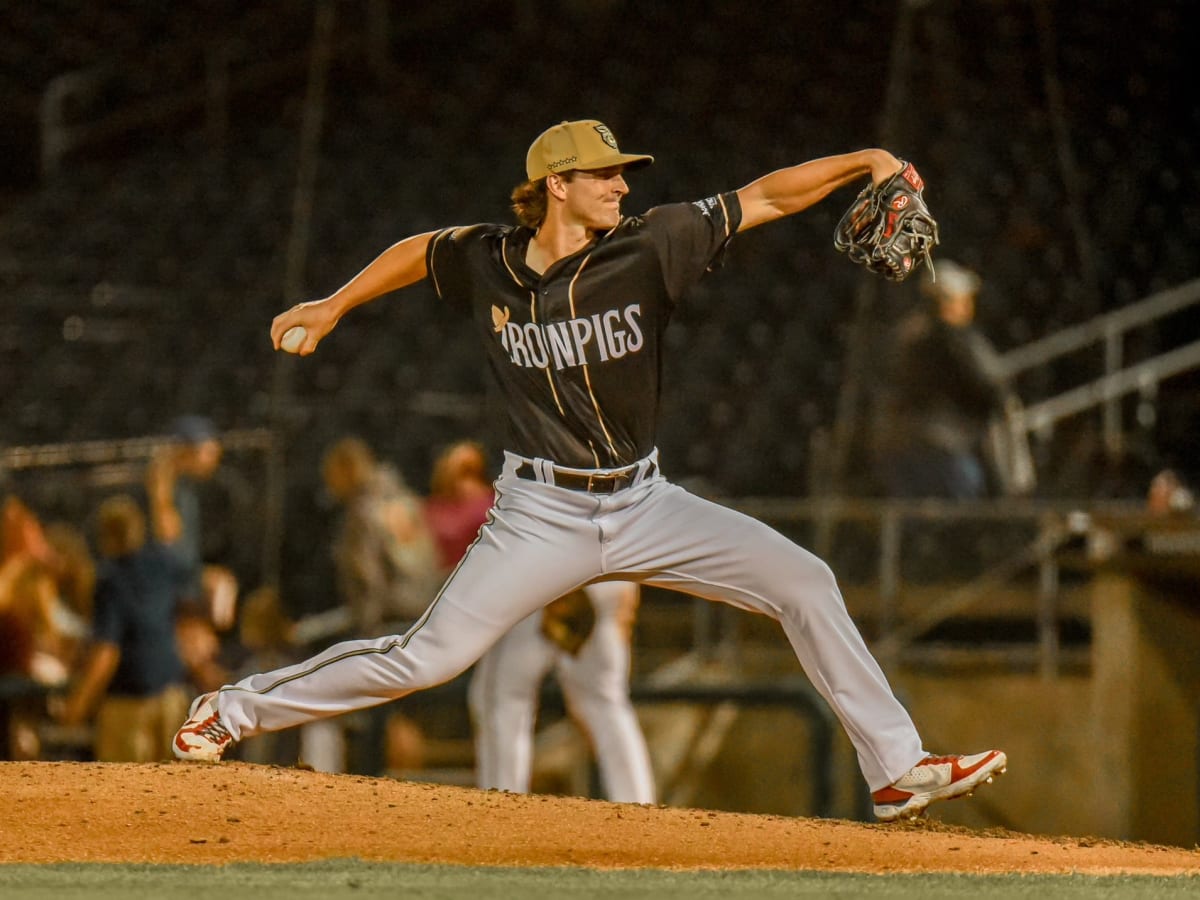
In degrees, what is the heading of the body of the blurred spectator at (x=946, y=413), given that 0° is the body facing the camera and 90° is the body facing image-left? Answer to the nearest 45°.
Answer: approximately 315°

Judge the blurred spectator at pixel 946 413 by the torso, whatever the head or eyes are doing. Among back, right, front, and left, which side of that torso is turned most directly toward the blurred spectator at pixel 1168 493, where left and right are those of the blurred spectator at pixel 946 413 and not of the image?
left

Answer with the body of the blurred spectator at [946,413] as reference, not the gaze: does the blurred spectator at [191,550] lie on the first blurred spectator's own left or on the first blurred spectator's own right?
on the first blurred spectator's own right

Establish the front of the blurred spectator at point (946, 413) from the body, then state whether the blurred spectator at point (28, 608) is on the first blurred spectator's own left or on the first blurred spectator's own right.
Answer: on the first blurred spectator's own right

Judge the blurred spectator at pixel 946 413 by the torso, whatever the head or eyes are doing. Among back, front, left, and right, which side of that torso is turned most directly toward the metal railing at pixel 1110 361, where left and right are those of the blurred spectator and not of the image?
left

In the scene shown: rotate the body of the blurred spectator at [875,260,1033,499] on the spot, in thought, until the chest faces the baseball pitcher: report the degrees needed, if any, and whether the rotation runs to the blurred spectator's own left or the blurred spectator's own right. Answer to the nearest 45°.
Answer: approximately 45° to the blurred spectator's own right

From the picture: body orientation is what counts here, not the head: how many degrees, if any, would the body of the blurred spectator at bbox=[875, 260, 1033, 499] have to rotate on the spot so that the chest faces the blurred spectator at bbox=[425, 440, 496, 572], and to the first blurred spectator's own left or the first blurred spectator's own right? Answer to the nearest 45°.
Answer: approximately 90° to the first blurred spectator's own right

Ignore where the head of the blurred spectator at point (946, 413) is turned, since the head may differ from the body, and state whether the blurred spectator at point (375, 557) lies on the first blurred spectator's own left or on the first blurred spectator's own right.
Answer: on the first blurred spectator's own right

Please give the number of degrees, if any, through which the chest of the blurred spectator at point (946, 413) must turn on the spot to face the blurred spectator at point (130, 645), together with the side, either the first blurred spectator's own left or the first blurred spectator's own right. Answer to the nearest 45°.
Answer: approximately 90° to the first blurred spectator's own right
